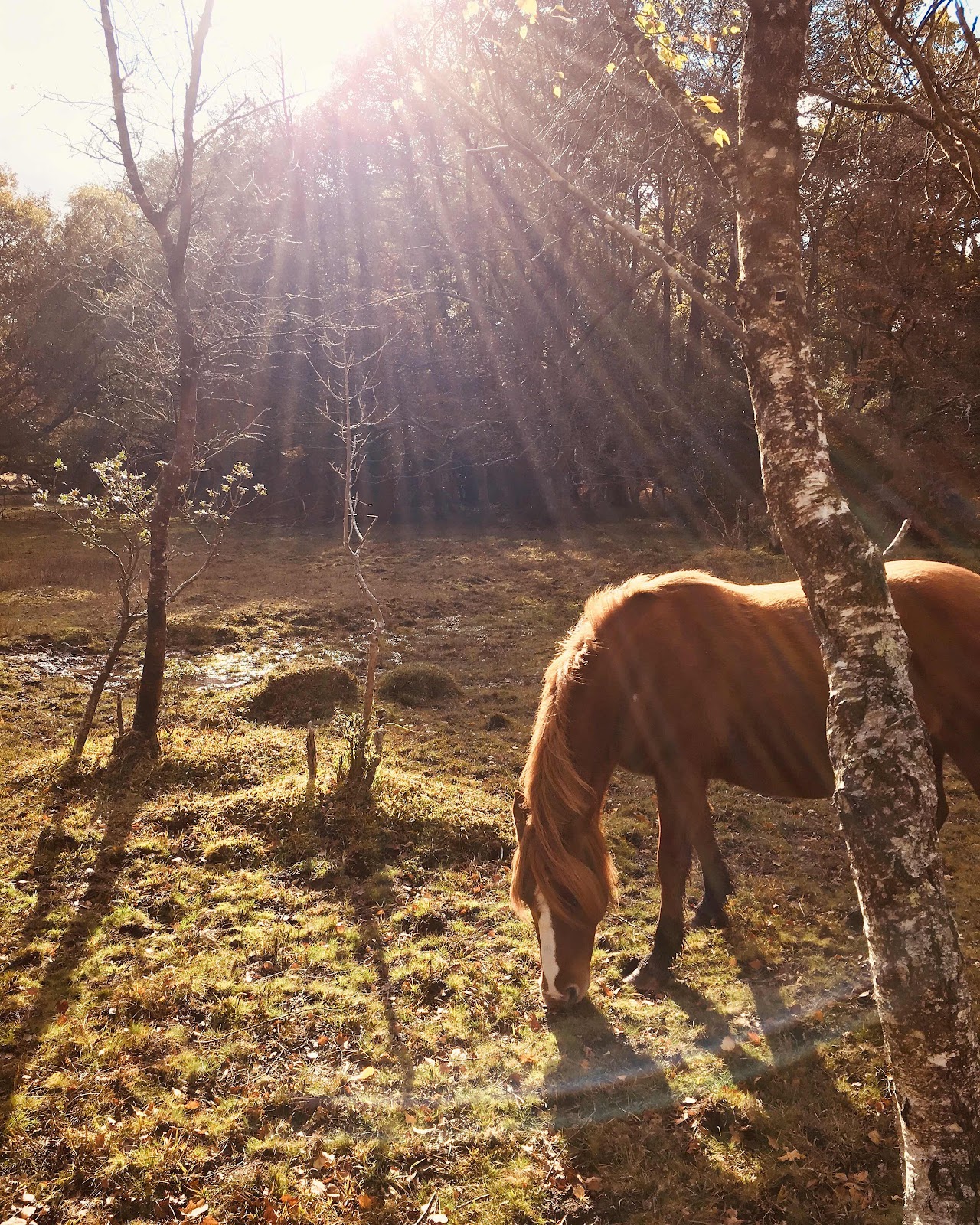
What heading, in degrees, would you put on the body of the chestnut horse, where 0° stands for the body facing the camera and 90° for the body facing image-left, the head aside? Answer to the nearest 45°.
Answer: approximately 90°

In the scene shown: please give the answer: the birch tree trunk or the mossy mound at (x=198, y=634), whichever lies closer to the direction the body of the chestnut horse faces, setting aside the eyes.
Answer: the mossy mound

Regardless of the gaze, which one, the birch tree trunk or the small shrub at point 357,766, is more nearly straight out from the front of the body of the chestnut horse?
the small shrub

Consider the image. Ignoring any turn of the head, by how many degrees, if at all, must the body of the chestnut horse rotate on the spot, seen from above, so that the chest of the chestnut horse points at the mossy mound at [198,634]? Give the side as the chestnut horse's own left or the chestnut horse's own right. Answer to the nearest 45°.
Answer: approximately 45° to the chestnut horse's own right

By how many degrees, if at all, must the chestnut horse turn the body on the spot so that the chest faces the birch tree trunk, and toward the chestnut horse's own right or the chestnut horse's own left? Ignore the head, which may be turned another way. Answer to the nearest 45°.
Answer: approximately 90° to the chestnut horse's own left

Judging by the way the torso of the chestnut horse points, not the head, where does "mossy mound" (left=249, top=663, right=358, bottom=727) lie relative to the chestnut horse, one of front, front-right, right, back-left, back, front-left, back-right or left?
front-right
